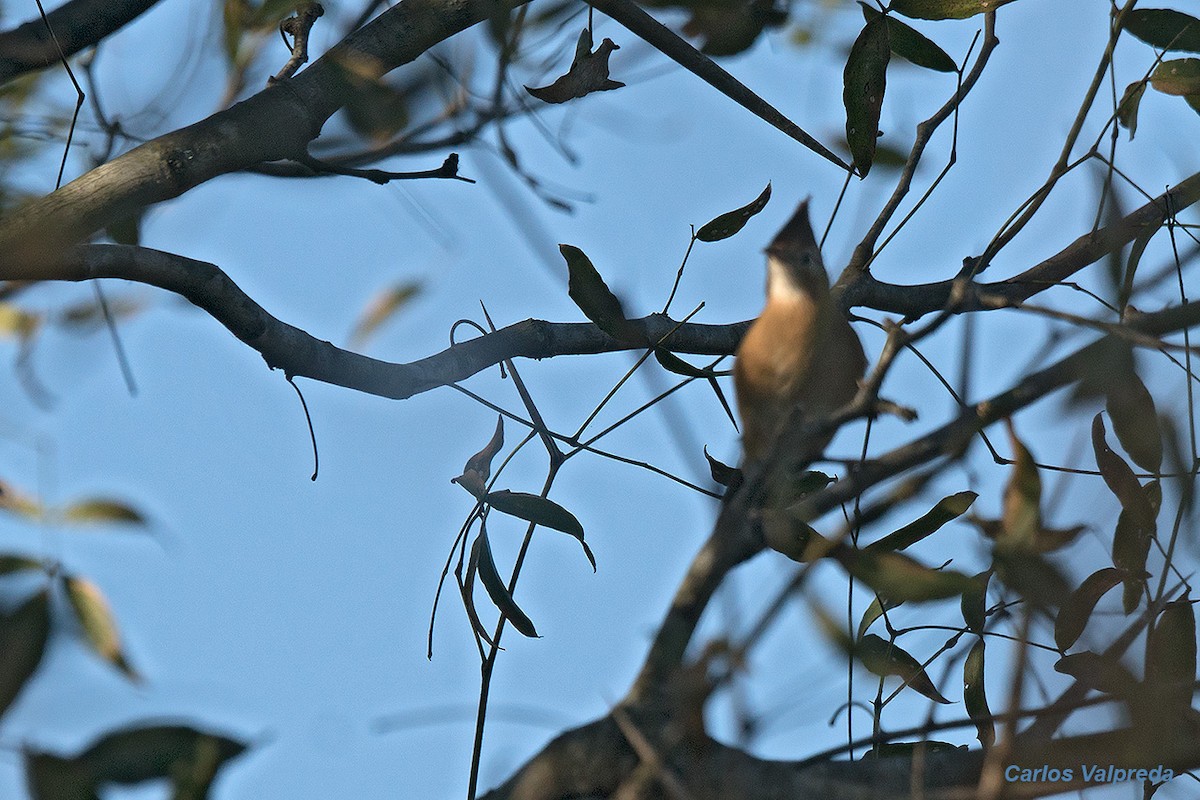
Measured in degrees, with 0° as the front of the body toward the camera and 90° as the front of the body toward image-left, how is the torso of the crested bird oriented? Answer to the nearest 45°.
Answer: approximately 45°
